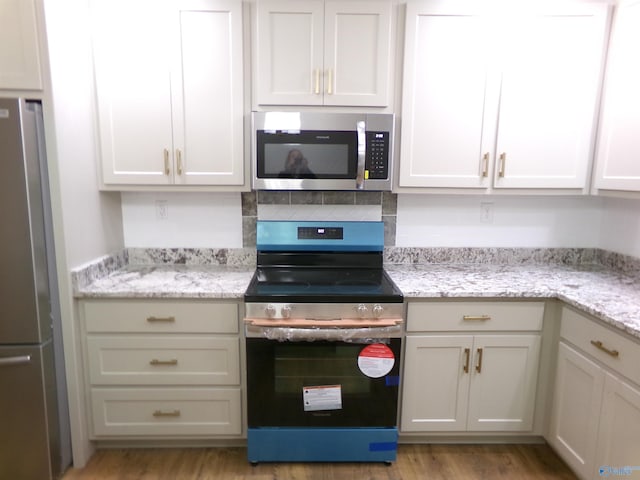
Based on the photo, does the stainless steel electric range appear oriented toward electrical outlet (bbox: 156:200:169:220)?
no

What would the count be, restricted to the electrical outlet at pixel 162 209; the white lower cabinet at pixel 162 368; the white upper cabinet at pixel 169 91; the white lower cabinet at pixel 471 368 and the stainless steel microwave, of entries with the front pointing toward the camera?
5

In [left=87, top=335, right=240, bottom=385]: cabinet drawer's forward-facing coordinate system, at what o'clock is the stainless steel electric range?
The stainless steel electric range is roughly at 10 o'clock from the cabinet drawer.

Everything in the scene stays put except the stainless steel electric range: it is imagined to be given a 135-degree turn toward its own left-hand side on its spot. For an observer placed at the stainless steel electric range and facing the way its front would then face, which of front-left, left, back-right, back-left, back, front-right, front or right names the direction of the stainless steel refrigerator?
back-left

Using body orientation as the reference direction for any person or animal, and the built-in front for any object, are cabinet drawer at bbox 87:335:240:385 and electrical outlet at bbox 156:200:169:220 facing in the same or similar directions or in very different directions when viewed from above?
same or similar directions

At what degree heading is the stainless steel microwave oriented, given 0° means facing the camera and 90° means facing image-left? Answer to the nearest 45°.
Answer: approximately 0°

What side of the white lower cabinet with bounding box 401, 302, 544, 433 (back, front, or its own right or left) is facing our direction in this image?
front

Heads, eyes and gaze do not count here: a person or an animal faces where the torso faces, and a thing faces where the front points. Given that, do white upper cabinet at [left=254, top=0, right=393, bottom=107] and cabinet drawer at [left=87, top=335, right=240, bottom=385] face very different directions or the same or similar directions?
same or similar directions

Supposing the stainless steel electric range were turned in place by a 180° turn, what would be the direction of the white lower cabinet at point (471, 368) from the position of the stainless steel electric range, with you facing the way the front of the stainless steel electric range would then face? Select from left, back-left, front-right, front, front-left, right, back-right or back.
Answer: right

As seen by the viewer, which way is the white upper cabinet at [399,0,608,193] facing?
toward the camera

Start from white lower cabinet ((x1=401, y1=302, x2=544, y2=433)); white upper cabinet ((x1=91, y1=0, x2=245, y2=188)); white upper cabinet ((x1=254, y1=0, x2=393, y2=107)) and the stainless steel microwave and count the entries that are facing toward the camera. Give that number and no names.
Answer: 4

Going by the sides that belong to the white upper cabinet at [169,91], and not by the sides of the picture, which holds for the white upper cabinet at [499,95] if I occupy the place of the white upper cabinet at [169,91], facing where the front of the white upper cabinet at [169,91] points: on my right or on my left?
on my left

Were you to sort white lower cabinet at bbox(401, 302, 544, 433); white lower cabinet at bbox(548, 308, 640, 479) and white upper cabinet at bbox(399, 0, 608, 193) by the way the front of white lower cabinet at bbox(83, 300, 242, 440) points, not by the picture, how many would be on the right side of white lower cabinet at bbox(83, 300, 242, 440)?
0

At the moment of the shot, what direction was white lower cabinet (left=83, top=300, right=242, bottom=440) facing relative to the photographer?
facing the viewer
